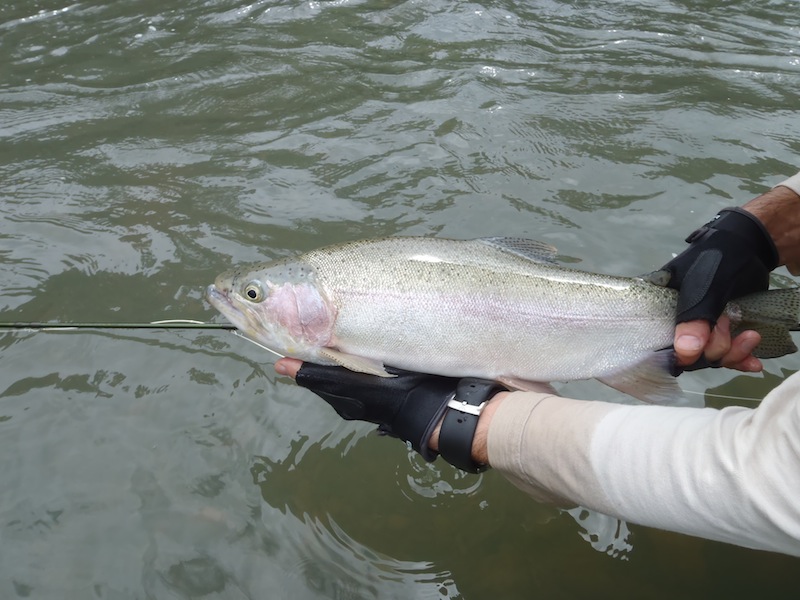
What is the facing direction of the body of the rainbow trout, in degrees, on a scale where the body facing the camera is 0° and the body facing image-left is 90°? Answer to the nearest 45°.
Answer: approximately 90°
